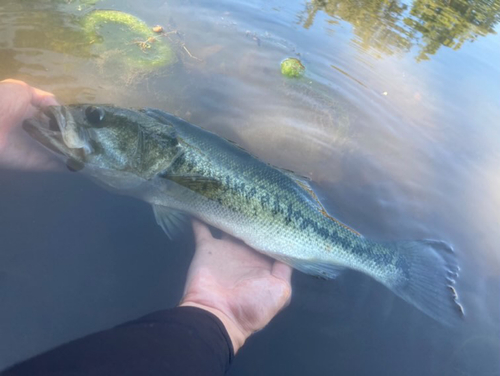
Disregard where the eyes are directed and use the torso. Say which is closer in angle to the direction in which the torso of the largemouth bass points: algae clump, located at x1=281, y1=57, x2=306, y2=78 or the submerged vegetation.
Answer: the submerged vegetation

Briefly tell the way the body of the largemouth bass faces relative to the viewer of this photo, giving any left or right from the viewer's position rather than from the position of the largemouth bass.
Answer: facing to the left of the viewer

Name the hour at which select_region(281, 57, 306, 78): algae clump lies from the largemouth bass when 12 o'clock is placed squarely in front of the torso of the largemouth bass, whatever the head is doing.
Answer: The algae clump is roughly at 3 o'clock from the largemouth bass.

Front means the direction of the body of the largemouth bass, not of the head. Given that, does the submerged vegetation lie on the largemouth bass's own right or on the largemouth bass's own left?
on the largemouth bass's own right
